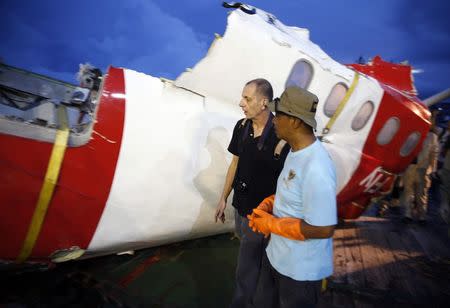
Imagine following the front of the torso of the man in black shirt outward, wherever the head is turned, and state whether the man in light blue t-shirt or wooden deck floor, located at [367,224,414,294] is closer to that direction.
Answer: the man in light blue t-shirt

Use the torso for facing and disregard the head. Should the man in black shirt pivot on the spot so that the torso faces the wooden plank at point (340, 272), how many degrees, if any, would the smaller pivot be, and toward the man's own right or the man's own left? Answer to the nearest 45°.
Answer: approximately 180°

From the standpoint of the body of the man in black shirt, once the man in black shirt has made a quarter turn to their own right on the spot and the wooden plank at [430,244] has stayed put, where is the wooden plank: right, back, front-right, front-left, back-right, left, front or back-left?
right

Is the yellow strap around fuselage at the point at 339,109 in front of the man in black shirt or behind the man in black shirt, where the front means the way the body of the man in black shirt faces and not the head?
behind

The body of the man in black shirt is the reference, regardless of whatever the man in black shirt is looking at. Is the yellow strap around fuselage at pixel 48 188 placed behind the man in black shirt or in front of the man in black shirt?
in front

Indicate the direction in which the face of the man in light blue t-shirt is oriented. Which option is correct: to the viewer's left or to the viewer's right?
to the viewer's left

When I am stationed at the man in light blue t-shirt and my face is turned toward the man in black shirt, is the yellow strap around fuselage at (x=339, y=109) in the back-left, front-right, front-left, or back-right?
front-right

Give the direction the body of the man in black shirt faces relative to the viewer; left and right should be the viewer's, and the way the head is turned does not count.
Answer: facing the viewer and to the left of the viewer

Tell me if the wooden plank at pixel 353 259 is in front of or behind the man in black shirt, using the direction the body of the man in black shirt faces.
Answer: behind

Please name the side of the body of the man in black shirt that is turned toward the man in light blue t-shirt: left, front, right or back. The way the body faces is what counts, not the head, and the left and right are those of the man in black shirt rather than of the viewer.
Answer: left

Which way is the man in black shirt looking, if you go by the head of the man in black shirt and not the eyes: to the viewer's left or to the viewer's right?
to the viewer's left

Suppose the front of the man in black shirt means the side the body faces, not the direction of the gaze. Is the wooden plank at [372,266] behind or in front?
behind
